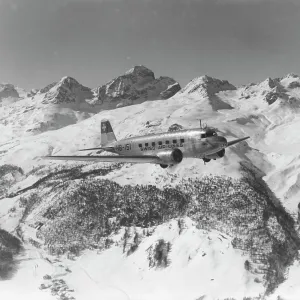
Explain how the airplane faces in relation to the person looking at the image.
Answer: facing the viewer and to the right of the viewer
